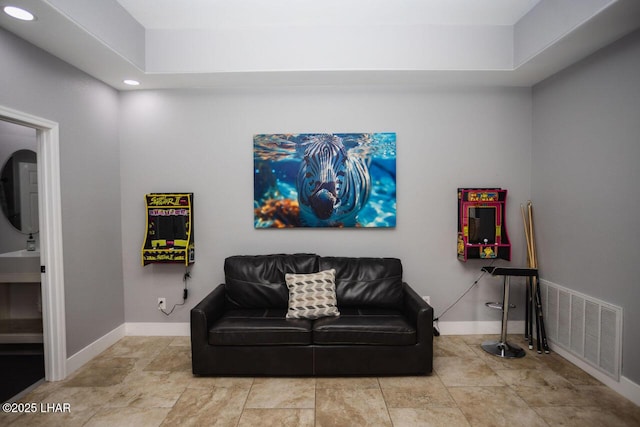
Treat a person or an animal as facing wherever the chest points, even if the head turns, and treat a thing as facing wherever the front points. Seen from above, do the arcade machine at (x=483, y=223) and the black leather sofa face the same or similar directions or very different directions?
same or similar directions

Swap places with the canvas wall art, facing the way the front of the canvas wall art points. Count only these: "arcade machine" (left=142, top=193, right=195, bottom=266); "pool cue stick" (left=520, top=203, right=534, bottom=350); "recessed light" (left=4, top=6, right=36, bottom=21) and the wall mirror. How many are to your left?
1

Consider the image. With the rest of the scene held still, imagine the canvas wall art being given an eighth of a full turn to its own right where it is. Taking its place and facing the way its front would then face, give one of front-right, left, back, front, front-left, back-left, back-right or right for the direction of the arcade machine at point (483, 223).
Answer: back-left

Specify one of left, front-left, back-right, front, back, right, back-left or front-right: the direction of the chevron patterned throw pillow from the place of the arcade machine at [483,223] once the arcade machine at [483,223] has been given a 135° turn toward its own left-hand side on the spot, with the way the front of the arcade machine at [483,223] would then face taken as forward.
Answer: back

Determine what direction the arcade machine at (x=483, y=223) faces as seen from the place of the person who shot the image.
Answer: facing the viewer

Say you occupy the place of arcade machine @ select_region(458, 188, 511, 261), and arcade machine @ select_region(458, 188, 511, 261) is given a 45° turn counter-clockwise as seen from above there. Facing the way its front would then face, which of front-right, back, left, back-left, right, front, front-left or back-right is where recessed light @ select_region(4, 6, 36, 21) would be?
right

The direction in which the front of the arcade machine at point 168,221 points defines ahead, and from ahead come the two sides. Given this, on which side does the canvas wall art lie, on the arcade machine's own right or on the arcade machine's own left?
on the arcade machine's own left

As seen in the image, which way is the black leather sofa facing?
toward the camera

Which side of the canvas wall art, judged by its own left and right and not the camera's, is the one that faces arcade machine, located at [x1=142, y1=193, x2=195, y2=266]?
right

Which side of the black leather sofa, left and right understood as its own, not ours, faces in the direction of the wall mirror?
right

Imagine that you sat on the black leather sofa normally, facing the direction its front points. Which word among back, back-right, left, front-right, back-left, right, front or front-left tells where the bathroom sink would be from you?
right

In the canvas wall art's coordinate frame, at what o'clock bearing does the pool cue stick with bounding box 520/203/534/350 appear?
The pool cue stick is roughly at 9 o'clock from the canvas wall art.
